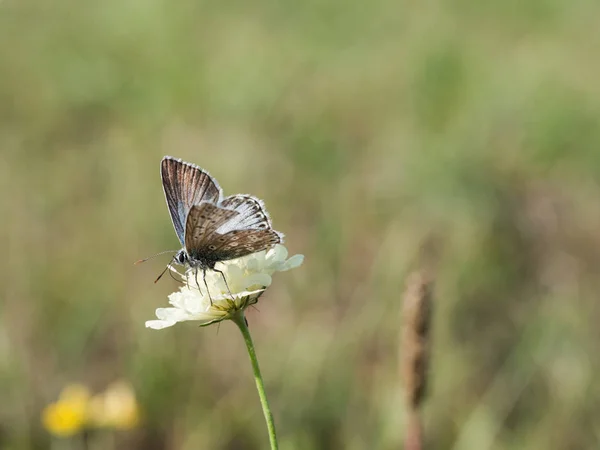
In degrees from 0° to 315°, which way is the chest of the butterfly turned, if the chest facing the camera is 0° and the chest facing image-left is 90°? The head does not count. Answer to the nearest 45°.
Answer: approximately 90°
